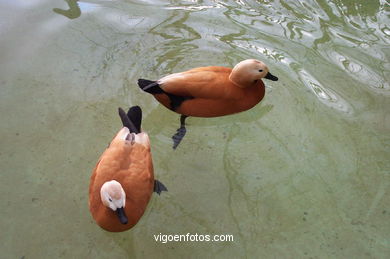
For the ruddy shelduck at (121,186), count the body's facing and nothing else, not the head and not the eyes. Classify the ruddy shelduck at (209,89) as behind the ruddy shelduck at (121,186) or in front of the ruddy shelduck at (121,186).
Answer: behind

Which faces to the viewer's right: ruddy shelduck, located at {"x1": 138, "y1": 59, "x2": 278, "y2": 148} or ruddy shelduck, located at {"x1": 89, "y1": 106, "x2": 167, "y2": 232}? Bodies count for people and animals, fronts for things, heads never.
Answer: ruddy shelduck, located at {"x1": 138, "y1": 59, "x2": 278, "y2": 148}

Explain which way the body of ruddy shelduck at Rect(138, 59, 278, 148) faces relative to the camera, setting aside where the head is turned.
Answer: to the viewer's right

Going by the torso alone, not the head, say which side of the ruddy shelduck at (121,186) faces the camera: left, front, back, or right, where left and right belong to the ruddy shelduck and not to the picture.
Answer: front

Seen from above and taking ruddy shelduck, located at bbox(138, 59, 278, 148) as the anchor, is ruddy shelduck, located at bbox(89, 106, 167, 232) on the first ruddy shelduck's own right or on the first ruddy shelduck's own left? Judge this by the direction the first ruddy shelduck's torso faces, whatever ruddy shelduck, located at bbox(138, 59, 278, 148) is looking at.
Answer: on the first ruddy shelduck's own right

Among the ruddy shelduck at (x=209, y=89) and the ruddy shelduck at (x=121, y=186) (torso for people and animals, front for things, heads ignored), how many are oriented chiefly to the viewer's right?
1

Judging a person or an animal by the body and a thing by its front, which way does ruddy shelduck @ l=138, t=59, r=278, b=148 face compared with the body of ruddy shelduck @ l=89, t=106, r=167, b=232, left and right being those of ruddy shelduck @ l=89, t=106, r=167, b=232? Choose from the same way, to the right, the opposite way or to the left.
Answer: to the left
